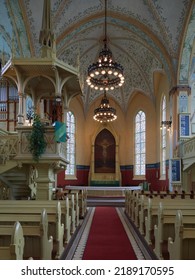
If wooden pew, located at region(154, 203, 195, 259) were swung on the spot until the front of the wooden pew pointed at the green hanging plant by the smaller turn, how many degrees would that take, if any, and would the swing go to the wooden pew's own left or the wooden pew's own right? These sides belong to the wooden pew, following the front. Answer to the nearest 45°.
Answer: approximately 45° to the wooden pew's own left

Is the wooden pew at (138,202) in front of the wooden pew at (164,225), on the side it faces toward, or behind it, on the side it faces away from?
in front

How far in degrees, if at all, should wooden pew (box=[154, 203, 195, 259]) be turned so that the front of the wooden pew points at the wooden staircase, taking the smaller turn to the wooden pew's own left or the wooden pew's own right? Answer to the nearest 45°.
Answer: approximately 45° to the wooden pew's own left

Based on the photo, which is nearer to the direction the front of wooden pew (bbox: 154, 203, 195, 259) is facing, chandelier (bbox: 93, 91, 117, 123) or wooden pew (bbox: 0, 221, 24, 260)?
the chandelier

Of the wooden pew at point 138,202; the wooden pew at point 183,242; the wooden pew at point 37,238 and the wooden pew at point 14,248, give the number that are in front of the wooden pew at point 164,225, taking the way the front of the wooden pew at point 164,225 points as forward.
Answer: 1

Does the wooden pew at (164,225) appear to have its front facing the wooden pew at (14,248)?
no

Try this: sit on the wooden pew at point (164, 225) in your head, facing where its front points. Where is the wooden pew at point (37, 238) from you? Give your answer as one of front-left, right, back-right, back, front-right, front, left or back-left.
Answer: back-left

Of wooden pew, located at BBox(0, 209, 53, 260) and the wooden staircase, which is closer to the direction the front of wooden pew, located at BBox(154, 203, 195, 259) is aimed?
the wooden staircase

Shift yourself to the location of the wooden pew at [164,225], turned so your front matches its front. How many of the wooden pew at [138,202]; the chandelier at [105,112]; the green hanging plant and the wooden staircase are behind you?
0

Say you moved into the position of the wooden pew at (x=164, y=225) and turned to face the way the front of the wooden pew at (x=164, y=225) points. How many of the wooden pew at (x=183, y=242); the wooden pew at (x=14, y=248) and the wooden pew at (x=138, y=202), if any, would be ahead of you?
1

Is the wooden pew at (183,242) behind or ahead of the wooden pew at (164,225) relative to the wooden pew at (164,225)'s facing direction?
behind

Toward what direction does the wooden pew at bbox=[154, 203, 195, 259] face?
away from the camera
